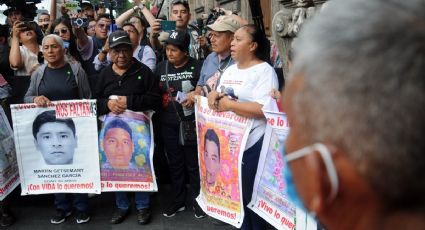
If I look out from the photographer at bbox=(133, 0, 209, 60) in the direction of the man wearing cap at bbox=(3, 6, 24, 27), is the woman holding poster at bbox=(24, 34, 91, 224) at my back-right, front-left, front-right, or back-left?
front-left

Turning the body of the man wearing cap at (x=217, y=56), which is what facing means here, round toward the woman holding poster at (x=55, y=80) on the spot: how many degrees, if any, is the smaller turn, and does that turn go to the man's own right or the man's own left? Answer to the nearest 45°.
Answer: approximately 45° to the man's own right

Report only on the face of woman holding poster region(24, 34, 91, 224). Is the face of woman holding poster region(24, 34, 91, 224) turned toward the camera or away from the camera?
toward the camera

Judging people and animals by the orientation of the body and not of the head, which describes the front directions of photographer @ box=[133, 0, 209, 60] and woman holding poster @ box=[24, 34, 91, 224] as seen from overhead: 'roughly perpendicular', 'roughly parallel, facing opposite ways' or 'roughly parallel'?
roughly parallel

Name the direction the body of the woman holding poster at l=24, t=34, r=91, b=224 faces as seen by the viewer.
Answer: toward the camera

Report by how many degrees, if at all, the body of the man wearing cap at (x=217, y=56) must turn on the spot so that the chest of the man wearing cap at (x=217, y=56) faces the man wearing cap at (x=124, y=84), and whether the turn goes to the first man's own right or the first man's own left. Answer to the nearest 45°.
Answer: approximately 45° to the first man's own right

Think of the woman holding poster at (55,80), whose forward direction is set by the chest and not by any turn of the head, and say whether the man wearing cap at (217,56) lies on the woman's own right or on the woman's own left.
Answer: on the woman's own left

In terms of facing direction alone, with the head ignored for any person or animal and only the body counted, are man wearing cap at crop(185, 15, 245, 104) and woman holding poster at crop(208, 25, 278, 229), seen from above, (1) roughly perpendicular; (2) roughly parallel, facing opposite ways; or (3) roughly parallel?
roughly parallel

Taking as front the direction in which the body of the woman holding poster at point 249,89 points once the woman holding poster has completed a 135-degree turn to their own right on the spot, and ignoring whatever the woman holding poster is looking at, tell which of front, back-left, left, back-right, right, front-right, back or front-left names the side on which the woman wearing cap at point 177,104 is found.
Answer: front-left

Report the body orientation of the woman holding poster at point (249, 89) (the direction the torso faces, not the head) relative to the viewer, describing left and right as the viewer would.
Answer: facing the viewer and to the left of the viewer

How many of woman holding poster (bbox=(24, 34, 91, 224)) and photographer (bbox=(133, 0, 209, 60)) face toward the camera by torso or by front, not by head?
2

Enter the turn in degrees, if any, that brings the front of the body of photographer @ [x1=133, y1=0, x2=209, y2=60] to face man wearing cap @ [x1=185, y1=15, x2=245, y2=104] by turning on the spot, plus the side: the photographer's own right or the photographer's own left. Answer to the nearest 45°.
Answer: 0° — they already face them

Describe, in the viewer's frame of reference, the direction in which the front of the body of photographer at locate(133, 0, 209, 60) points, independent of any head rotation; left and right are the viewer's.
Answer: facing the viewer

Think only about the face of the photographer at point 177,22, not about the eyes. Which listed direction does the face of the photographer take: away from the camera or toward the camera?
toward the camera

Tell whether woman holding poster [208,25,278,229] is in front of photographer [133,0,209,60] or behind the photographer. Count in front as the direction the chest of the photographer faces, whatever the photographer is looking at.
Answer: in front

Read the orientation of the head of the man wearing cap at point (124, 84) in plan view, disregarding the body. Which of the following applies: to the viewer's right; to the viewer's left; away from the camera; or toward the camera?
toward the camera
